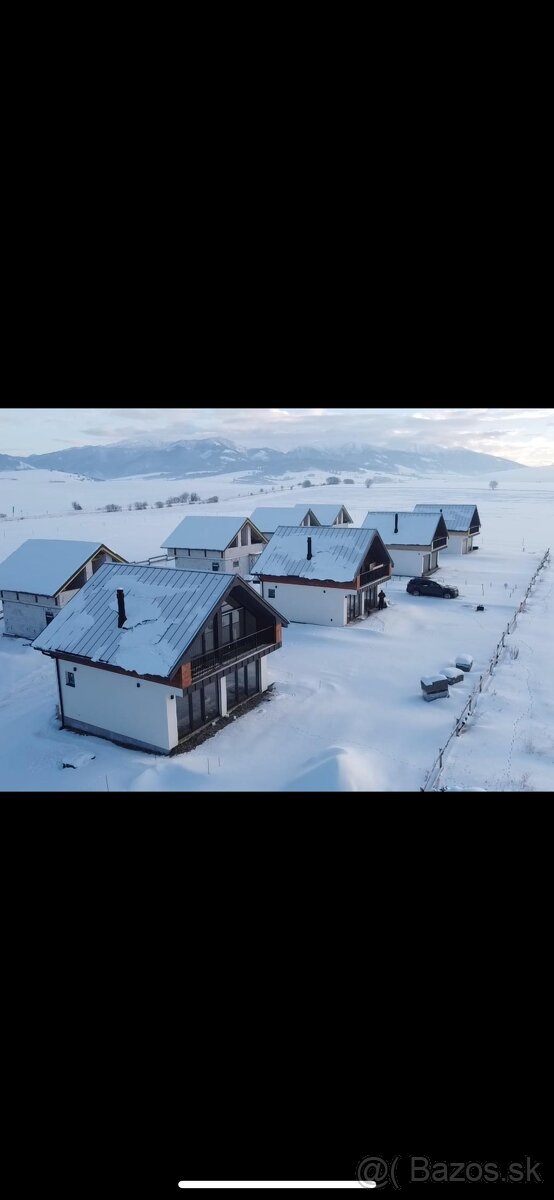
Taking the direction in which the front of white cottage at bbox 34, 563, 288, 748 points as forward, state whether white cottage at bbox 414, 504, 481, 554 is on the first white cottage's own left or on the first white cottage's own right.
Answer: on the first white cottage's own left

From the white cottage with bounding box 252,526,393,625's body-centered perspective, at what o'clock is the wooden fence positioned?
The wooden fence is roughly at 1 o'clock from the white cottage.

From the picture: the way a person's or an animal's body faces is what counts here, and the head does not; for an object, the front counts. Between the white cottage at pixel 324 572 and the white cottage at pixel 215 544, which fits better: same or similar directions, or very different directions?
same or similar directions

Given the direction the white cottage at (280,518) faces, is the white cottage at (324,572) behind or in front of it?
in front

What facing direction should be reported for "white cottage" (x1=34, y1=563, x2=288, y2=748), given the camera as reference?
facing the viewer and to the right of the viewer

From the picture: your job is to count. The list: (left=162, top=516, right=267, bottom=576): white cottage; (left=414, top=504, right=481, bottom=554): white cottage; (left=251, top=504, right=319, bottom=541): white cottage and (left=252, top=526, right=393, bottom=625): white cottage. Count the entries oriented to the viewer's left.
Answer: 0

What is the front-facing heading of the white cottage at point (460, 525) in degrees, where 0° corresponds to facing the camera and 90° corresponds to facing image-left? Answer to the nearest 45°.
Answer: approximately 315°

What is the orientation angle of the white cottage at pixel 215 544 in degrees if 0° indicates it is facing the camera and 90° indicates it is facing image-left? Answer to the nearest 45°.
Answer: approximately 315°

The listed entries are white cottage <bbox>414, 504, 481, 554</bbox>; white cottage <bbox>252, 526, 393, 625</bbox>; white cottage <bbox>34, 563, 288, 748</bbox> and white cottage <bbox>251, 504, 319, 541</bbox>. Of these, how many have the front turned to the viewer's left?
0

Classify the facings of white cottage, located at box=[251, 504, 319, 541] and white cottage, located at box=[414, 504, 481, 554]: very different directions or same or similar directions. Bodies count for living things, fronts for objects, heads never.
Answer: same or similar directions
